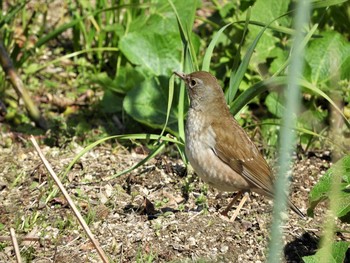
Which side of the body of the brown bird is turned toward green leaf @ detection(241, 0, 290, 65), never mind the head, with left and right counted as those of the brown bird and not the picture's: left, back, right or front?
right

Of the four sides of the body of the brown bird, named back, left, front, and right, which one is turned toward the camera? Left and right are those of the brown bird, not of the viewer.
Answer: left

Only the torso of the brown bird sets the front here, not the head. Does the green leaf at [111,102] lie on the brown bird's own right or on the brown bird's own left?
on the brown bird's own right

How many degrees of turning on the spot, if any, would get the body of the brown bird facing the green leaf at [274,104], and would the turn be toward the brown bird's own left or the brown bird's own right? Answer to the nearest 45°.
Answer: approximately 90° to the brown bird's own right

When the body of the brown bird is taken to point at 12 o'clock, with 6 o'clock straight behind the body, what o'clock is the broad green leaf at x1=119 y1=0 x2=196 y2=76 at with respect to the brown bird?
The broad green leaf is roughly at 2 o'clock from the brown bird.

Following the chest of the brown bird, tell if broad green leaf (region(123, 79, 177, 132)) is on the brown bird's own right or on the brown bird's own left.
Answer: on the brown bird's own right

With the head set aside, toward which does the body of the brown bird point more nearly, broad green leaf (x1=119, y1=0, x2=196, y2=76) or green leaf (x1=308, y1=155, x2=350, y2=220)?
the broad green leaf

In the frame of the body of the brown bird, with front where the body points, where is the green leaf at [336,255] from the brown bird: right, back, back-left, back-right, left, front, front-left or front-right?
back-left

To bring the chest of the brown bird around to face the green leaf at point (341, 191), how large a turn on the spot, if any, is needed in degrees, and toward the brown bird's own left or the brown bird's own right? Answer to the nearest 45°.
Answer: approximately 135° to the brown bird's own left

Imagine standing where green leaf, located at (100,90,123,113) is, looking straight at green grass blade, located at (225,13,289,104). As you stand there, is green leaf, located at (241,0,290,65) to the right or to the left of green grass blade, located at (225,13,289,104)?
left
